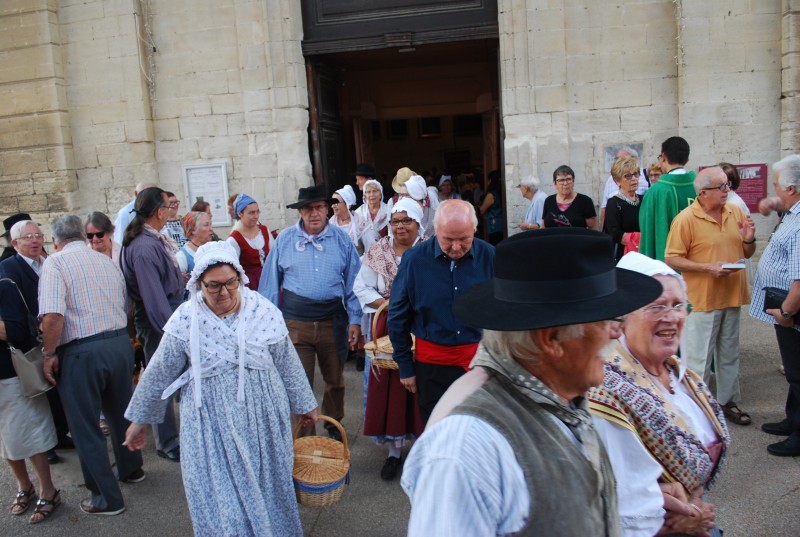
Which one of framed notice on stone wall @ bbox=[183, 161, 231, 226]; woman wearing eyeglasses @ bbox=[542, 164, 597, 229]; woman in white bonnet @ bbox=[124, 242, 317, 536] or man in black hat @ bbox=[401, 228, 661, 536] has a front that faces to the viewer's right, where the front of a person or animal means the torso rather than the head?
the man in black hat

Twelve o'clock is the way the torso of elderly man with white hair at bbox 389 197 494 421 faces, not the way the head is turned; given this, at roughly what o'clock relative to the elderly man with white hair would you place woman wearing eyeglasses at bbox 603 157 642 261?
The woman wearing eyeglasses is roughly at 7 o'clock from the elderly man with white hair.

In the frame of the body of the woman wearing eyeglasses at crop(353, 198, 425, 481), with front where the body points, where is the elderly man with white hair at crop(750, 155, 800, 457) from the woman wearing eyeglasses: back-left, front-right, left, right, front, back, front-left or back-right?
left

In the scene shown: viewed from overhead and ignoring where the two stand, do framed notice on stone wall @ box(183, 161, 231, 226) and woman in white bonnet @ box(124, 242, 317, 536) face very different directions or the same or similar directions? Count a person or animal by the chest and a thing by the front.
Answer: same or similar directions

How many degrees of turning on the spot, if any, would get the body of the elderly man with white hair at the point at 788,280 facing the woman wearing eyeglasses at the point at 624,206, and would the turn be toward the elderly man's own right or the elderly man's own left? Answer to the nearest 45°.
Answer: approximately 45° to the elderly man's own right

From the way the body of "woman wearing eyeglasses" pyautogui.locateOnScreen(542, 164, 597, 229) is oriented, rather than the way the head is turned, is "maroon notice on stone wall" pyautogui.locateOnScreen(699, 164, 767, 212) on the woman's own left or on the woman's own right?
on the woman's own left

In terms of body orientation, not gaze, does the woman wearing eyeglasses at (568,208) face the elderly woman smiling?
yes

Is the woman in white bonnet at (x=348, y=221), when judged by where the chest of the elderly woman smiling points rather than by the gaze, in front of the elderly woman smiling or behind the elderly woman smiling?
behind

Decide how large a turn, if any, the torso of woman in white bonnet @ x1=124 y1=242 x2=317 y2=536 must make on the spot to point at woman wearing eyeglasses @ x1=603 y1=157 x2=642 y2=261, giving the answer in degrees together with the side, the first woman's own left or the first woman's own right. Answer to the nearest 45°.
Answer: approximately 135° to the first woman's own left

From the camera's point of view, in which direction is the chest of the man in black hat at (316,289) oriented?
toward the camera

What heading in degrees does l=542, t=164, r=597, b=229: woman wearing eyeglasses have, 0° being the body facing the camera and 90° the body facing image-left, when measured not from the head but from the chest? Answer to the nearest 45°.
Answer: approximately 0°

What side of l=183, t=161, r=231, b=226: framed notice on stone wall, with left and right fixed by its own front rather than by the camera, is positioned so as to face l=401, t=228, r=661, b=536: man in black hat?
front

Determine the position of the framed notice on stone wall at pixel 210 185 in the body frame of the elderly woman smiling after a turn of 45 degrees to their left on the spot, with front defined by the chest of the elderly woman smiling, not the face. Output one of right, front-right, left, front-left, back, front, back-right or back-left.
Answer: back-left

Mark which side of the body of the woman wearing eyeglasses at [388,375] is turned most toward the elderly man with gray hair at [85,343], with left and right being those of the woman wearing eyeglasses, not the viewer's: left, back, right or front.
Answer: right

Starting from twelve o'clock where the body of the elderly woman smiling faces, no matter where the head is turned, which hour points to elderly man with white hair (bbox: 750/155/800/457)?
The elderly man with white hair is roughly at 8 o'clock from the elderly woman smiling.

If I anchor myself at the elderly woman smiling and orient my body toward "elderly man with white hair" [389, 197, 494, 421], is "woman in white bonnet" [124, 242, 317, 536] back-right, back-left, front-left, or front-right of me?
front-left
